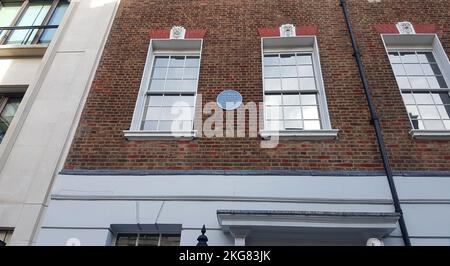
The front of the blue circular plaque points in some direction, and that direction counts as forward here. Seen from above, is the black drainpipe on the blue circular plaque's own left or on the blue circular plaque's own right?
on the blue circular plaque's own left

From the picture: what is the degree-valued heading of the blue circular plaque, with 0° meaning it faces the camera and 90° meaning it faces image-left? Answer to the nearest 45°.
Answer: approximately 0°
